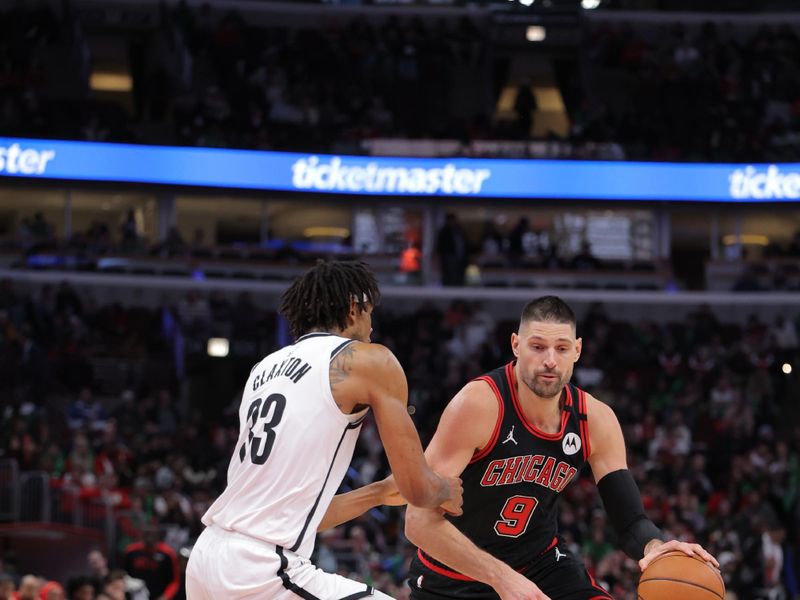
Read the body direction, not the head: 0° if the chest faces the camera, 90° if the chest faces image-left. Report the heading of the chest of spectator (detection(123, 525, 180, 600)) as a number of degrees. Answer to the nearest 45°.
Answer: approximately 0°

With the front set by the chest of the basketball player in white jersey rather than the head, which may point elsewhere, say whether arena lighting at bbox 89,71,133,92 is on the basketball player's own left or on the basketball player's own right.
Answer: on the basketball player's own left

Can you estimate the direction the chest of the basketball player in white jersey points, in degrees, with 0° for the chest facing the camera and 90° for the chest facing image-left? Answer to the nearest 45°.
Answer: approximately 225°

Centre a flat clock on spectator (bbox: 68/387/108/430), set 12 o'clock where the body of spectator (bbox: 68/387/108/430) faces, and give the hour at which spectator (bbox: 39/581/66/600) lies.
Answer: spectator (bbox: 39/581/66/600) is roughly at 12 o'clock from spectator (bbox: 68/387/108/430).

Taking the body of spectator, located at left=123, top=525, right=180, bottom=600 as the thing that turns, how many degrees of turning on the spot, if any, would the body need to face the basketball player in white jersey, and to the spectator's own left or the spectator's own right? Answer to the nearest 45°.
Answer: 0° — they already face them

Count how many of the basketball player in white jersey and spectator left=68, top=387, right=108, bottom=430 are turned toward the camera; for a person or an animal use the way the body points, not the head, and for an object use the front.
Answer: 1

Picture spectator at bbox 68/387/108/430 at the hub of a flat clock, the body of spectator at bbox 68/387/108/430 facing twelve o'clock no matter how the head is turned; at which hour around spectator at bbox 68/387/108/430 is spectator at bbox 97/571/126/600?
spectator at bbox 97/571/126/600 is roughly at 12 o'clock from spectator at bbox 68/387/108/430.

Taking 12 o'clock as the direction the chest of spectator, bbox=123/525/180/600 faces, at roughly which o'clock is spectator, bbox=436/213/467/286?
spectator, bbox=436/213/467/286 is roughly at 7 o'clock from spectator, bbox=123/525/180/600.

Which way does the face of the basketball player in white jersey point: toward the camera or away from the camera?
away from the camera

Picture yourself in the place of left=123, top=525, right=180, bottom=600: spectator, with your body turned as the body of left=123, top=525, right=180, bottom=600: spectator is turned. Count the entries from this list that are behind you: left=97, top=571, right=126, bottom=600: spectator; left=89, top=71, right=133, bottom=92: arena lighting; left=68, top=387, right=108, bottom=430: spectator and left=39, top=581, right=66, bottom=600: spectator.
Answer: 2

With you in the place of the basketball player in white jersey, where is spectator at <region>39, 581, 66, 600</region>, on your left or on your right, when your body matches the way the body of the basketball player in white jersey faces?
on your left
